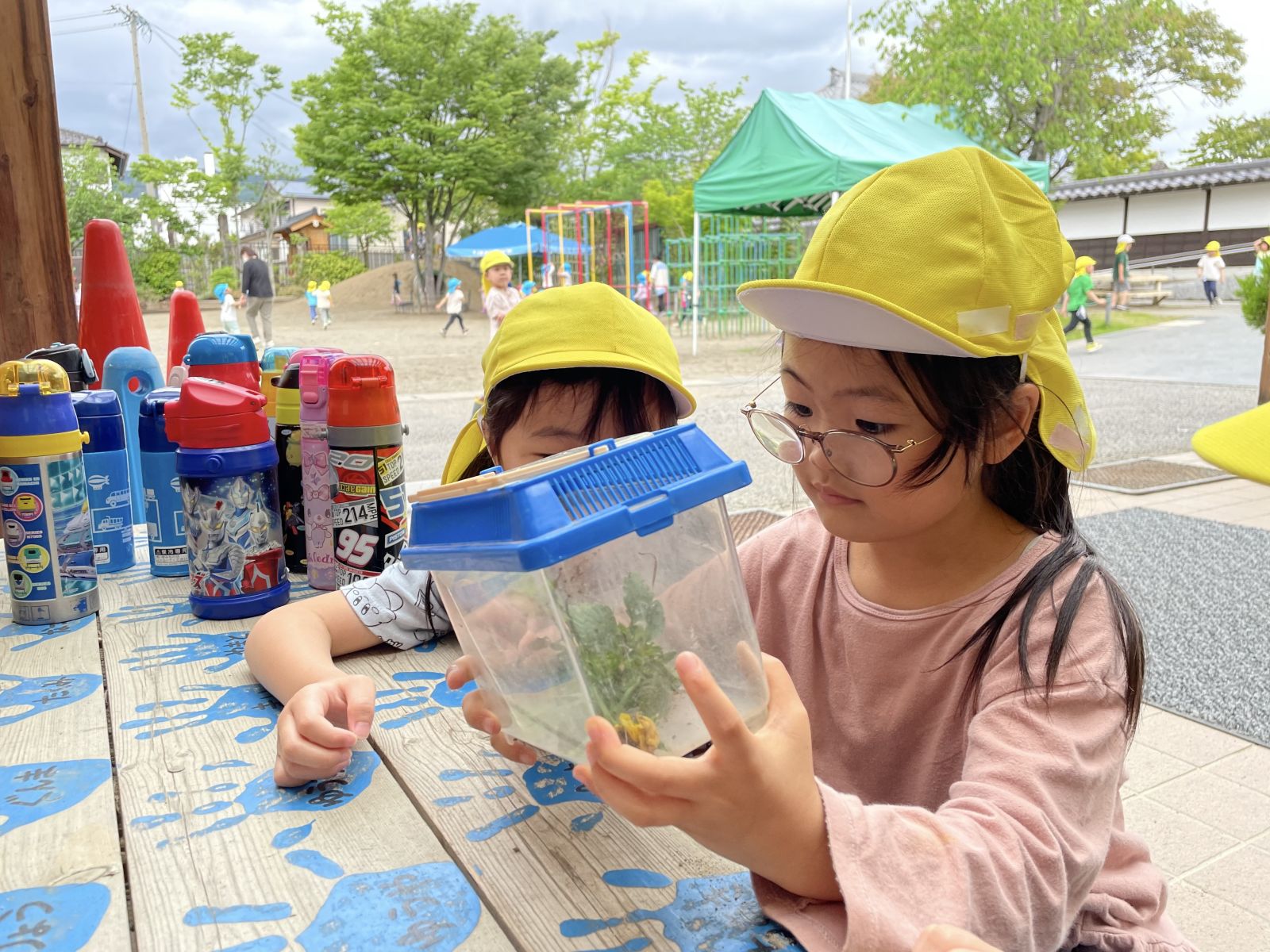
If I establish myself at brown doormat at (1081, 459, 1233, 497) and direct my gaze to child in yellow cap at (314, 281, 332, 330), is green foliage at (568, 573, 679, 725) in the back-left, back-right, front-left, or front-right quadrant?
back-left

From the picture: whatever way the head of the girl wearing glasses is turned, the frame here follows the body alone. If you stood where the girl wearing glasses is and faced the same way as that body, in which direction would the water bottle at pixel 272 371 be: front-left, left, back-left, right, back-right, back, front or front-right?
right

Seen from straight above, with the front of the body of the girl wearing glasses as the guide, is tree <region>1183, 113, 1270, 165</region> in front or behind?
behind

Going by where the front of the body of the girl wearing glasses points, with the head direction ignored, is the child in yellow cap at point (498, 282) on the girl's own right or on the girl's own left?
on the girl's own right

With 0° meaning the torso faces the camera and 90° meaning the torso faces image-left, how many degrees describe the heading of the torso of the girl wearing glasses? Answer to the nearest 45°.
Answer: approximately 45°

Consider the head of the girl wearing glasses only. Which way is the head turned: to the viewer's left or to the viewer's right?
to the viewer's left

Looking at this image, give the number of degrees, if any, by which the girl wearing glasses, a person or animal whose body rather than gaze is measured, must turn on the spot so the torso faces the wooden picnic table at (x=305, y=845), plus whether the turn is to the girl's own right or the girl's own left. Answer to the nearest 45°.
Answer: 0° — they already face it

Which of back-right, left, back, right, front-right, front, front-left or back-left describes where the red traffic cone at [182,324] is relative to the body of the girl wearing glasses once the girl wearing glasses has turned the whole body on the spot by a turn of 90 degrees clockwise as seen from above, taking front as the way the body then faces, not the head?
front

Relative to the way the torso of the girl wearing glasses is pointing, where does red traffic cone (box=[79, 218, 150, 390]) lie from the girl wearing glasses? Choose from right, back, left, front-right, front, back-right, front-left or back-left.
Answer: right

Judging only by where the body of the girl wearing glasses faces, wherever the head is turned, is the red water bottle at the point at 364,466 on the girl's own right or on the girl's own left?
on the girl's own right

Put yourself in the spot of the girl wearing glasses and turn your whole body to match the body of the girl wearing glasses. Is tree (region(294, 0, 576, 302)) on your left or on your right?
on your right

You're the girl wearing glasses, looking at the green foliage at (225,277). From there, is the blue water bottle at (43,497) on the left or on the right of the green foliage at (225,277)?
left
